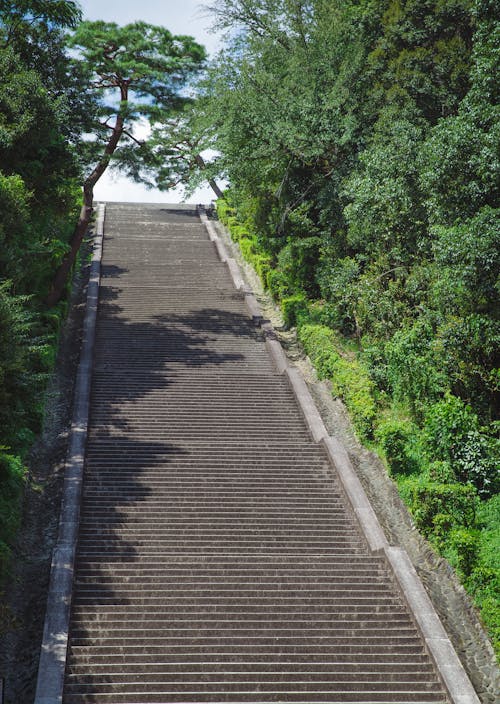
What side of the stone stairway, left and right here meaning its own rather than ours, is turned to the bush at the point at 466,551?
left

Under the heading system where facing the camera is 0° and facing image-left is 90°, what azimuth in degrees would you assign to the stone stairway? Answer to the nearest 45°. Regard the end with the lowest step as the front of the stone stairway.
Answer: approximately 0°

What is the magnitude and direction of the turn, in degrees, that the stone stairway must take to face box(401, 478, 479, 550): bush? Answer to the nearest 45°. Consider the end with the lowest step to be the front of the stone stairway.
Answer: approximately 90° to its left

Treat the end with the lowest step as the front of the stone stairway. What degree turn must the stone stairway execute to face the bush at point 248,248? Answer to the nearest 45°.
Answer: approximately 180°

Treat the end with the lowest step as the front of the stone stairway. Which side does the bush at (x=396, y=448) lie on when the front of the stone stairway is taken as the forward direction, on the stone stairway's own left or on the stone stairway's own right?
on the stone stairway's own left

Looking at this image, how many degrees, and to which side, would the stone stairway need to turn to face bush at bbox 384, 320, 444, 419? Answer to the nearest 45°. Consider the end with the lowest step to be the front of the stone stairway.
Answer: approximately 135° to its left

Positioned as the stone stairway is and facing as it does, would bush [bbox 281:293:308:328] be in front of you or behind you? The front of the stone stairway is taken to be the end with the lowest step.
behind

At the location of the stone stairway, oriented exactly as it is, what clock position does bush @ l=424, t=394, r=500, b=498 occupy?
The bush is roughly at 8 o'clock from the stone stairway.
